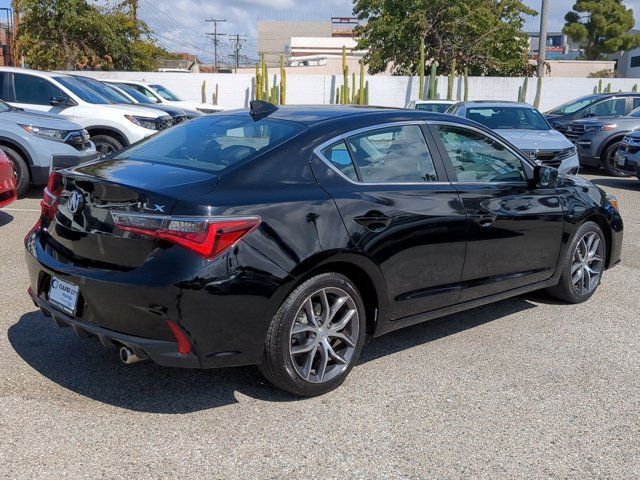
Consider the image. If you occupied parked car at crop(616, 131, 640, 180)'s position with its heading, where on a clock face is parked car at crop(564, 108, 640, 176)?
parked car at crop(564, 108, 640, 176) is roughly at 4 o'clock from parked car at crop(616, 131, 640, 180).

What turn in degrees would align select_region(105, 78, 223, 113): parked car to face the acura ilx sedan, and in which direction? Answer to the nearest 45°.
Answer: approximately 45° to its right

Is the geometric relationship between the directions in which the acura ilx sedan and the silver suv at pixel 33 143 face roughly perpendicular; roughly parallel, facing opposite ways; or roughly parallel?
roughly perpendicular

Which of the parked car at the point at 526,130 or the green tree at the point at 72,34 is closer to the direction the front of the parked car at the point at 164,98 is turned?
the parked car

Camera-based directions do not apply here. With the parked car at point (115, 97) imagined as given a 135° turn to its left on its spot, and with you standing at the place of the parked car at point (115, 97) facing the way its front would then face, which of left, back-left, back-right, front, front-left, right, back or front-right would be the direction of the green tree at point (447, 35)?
front-right

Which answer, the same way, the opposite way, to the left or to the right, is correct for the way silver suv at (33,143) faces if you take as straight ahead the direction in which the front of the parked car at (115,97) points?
the same way

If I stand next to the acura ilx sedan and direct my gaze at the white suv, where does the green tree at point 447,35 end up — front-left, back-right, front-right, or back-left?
front-right

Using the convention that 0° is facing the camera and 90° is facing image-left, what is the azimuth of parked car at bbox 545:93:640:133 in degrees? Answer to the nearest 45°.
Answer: approximately 45°

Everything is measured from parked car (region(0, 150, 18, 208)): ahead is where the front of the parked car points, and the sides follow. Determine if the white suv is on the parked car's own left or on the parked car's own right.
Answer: on the parked car's own left

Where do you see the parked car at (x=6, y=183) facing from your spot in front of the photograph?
facing the viewer and to the right of the viewer

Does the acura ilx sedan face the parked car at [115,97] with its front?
no

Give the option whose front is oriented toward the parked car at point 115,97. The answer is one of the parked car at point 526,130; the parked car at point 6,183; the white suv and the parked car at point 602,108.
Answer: the parked car at point 602,108

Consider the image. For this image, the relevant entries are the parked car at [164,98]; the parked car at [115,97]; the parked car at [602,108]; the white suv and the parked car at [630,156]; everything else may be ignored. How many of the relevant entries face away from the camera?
0

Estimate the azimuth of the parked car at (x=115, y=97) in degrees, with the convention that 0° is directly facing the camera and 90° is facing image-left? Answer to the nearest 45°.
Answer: approximately 315°

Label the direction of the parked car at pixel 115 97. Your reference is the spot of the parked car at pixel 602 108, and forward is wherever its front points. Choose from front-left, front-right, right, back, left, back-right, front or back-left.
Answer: front

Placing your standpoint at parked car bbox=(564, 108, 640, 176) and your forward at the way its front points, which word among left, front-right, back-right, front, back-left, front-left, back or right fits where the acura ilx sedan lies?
front-left

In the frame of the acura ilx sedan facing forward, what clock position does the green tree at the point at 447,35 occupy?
The green tree is roughly at 11 o'clock from the acura ilx sedan.

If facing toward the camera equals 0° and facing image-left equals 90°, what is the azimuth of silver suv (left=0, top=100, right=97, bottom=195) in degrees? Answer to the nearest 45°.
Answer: approximately 315°

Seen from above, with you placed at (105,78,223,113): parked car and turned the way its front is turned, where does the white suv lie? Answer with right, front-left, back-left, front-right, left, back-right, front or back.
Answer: front-right

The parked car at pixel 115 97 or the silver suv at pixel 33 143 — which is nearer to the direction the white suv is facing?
the silver suv

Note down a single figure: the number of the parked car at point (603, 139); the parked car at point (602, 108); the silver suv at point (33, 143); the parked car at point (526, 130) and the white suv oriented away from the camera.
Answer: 0

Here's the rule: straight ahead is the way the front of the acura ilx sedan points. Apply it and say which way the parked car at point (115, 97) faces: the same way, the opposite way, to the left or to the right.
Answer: to the right
